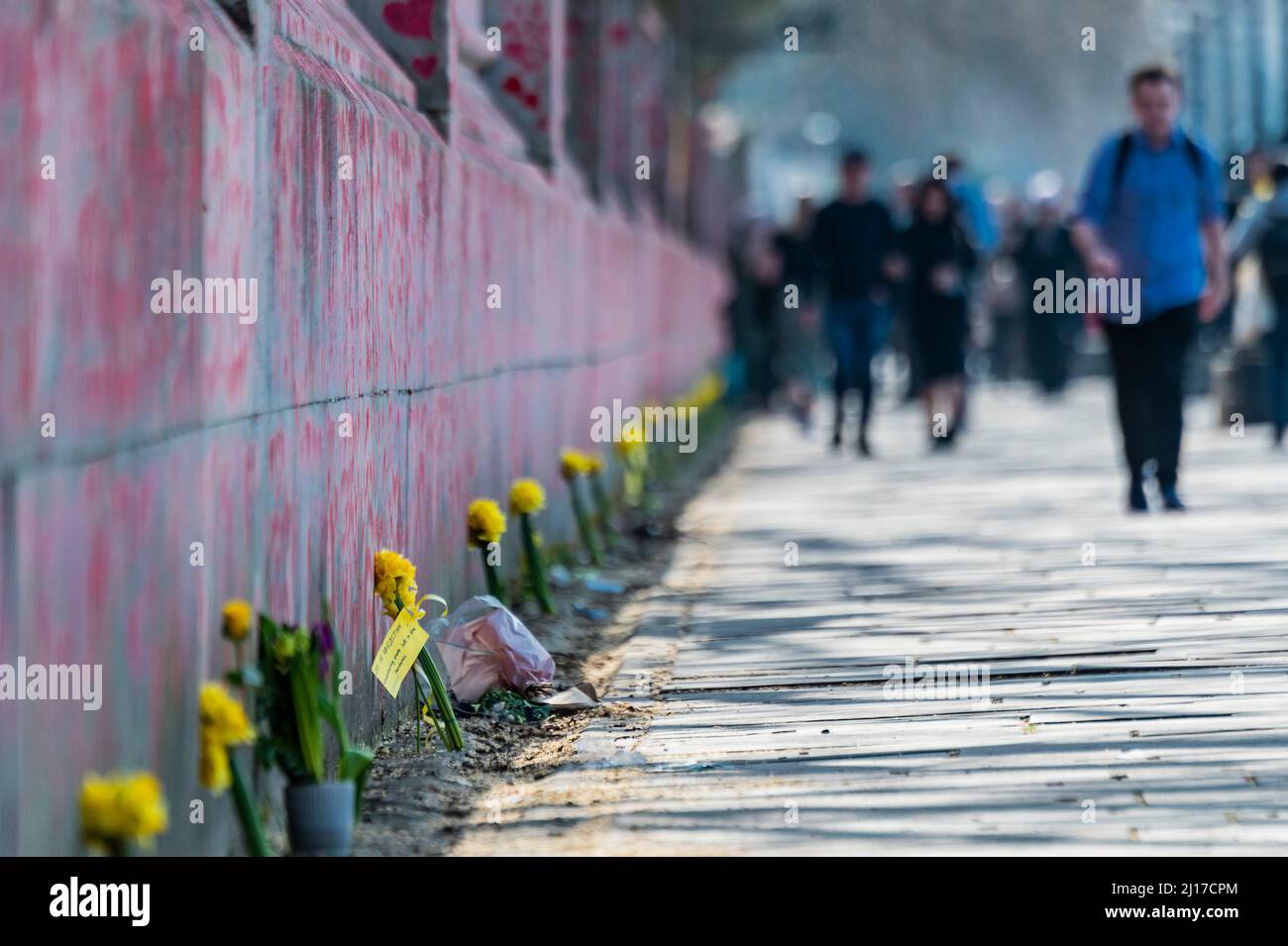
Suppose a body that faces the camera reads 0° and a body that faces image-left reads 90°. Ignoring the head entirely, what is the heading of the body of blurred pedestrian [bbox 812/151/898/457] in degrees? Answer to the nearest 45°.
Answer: approximately 0°

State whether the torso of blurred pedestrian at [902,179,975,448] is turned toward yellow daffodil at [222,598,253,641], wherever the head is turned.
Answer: yes

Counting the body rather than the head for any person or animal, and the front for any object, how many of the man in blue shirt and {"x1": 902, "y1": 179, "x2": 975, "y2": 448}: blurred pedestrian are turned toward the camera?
2

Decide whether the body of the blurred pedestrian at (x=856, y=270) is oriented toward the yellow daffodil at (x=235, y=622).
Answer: yes

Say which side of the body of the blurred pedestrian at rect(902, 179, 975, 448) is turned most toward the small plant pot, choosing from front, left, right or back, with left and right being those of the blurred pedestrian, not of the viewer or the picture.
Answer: front

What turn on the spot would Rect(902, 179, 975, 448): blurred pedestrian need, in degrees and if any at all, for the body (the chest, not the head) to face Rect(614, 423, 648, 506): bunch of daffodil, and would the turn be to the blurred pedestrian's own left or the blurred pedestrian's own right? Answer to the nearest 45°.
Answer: approximately 45° to the blurred pedestrian's own right
